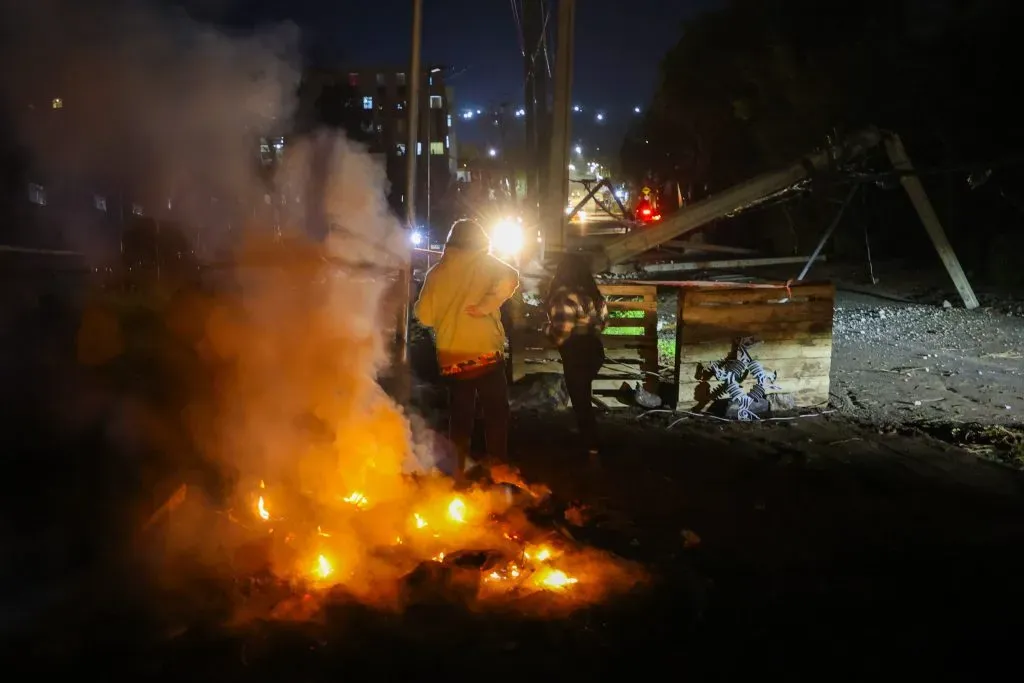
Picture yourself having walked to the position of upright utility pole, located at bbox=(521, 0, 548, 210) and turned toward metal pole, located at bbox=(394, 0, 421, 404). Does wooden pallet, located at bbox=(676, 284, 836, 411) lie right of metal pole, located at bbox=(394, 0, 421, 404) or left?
left

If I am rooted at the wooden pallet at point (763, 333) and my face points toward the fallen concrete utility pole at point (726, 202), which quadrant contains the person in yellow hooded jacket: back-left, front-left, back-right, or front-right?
back-left

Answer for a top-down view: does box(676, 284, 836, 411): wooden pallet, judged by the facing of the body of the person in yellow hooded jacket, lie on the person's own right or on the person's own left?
on the person's own right

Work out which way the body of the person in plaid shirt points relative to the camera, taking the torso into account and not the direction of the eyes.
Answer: away from the camera

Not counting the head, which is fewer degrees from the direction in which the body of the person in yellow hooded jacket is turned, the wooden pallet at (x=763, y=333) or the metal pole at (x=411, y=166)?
the metal pole

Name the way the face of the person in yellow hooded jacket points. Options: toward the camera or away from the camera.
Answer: away from the camera

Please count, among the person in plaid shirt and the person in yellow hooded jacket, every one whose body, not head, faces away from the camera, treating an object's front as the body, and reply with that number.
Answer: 2

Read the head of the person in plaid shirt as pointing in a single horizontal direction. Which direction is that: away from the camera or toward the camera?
away from the camera

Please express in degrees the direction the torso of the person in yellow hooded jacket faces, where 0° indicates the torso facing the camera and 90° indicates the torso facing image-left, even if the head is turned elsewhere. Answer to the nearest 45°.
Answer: approximately 180°

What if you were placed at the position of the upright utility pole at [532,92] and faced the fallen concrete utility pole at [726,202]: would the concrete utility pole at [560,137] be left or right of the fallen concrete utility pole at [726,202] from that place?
right

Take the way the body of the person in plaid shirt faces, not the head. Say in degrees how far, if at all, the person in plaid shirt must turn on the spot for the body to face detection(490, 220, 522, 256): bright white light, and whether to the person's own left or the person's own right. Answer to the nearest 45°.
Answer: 0° — they already face it

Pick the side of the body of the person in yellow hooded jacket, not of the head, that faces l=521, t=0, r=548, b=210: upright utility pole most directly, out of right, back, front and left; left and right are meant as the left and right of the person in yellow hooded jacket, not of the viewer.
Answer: front

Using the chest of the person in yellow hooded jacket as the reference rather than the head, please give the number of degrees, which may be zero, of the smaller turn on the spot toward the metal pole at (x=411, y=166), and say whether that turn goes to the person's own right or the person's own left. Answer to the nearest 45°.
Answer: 0° — they already face it
